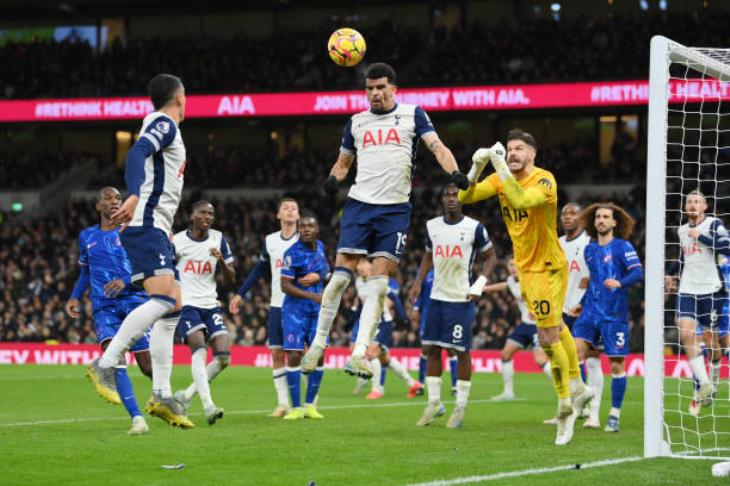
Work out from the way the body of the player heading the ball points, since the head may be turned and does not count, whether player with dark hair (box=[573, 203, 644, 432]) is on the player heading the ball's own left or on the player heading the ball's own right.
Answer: on the player heading the ball's own left

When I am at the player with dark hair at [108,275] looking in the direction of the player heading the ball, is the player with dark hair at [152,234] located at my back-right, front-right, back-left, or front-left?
front-right

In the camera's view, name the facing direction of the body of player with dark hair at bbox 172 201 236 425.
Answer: toward the camera

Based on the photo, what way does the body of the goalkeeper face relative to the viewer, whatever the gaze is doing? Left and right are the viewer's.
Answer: facing the viewer and to the left of the viewer

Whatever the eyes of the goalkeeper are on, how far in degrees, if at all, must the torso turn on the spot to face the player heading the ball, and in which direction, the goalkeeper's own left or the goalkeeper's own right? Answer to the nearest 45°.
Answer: approximately 45° to the goalkeeper's own right

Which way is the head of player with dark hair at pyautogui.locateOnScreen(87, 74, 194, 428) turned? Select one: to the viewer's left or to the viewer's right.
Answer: to the viewer's right

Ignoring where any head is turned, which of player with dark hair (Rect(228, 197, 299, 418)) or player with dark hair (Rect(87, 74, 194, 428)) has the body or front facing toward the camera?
player with dark hair (Rect(228, 197, 299, 418))

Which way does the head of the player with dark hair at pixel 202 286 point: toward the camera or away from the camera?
toward the camera

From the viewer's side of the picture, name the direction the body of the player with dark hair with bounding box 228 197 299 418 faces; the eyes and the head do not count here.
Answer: toward the camera

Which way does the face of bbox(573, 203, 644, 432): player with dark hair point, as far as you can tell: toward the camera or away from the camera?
toward the camera

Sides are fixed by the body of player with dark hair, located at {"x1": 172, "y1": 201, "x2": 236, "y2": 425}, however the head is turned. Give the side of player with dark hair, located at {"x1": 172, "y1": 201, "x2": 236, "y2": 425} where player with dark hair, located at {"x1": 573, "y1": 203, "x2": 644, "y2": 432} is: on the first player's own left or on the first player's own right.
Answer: on the first player's own left
